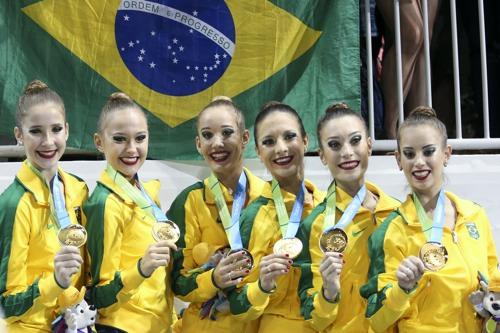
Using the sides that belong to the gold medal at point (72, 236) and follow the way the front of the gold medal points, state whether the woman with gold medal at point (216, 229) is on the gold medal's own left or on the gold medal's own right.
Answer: on the gold medal's own left

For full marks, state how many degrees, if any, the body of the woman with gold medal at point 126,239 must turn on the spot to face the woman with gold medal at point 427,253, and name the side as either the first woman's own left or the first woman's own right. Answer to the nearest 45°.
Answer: approximately 45° to the first woman's own left

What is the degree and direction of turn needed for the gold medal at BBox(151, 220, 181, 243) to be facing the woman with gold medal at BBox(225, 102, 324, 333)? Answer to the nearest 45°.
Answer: approximately 90° to its left

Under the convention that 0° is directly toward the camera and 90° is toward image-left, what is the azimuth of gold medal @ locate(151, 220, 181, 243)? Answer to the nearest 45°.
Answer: approximately 0°

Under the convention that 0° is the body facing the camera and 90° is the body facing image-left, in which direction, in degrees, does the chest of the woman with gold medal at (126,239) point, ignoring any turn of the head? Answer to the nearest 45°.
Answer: approximately 315°

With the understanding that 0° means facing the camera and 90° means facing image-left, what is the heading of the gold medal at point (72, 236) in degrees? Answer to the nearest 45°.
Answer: approximately 0°

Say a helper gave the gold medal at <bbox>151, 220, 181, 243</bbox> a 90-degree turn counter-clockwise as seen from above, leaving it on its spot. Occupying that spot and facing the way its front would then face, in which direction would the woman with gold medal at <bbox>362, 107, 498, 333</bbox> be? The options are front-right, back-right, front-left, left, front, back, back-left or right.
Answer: front
